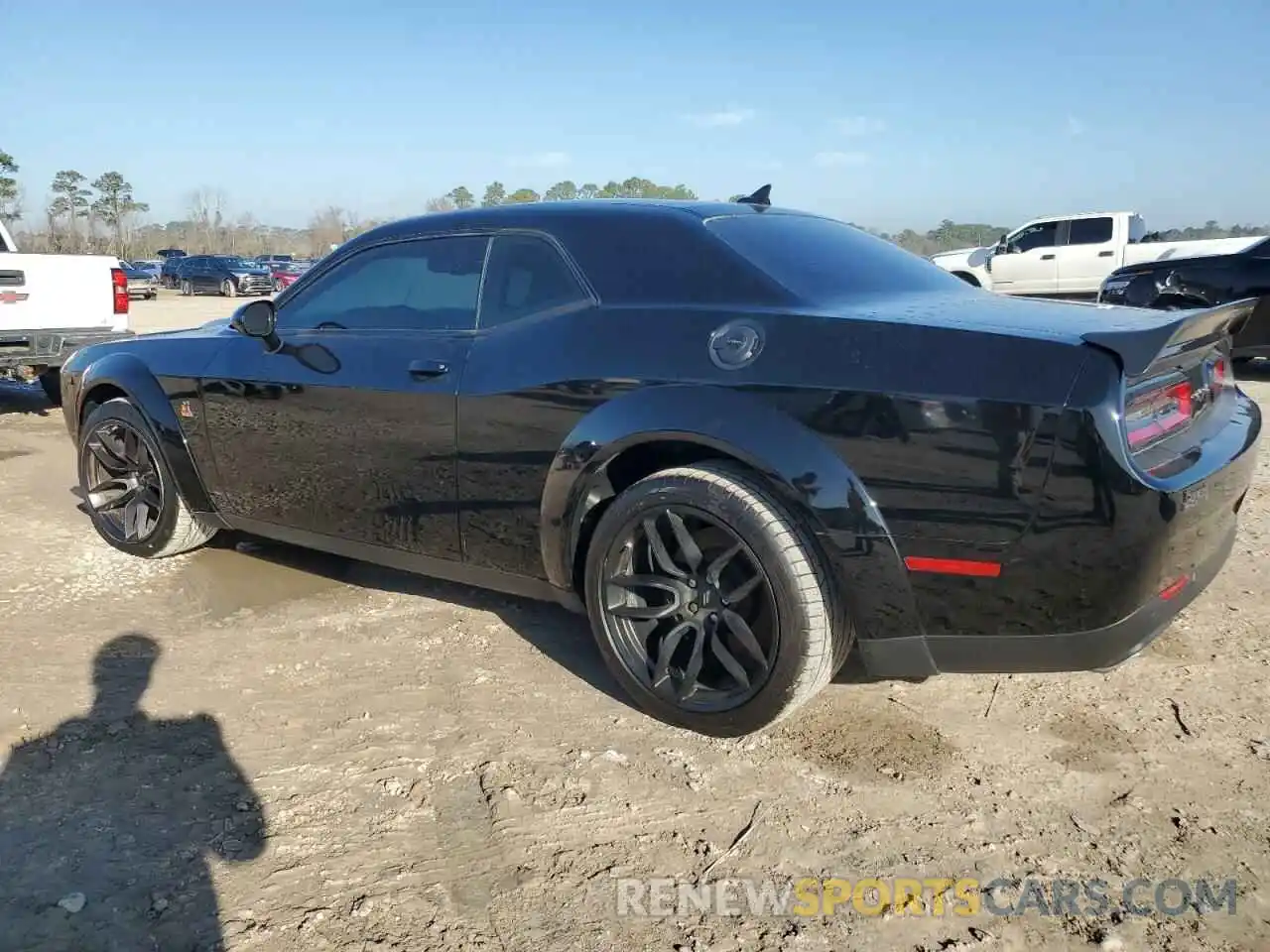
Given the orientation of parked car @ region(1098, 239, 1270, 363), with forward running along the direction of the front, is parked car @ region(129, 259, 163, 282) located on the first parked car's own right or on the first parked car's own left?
on the first parked car's own right

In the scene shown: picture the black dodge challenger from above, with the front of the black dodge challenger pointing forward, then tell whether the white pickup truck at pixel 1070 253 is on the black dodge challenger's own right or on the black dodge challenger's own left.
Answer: on the black dodge challenger's own right

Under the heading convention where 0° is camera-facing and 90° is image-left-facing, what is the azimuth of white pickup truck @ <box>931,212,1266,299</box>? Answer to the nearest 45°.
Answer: approximately 90°

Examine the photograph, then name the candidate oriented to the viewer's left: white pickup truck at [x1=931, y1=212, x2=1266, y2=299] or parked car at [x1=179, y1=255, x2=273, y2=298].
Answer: the white pickup truck

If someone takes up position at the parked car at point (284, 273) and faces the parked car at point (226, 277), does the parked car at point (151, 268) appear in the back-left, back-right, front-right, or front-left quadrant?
front-right

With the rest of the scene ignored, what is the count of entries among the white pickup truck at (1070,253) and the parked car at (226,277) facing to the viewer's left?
1

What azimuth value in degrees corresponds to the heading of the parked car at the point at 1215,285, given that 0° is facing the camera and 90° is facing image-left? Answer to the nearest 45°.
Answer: approximately 45°

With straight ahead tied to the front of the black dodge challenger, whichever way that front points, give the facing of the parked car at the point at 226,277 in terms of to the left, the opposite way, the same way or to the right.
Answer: the opposite way

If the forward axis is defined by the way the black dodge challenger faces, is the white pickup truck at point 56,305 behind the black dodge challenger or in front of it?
in front

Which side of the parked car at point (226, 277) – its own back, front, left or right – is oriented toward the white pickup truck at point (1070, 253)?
front

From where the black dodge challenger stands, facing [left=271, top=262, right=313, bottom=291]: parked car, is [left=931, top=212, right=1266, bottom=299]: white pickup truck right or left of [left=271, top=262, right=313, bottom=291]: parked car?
right

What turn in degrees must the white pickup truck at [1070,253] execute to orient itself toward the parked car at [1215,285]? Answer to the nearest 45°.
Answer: approximately 90° to its left

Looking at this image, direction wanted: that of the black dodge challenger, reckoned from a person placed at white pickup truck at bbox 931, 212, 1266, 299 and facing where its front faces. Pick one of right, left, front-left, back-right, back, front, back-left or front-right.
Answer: left

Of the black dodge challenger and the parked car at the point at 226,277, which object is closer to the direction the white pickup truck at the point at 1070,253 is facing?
the parked car

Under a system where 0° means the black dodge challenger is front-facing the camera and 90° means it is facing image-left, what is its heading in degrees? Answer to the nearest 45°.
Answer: approximately 135°
